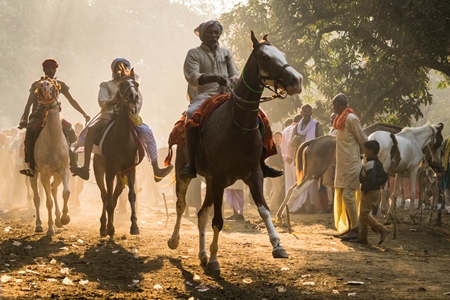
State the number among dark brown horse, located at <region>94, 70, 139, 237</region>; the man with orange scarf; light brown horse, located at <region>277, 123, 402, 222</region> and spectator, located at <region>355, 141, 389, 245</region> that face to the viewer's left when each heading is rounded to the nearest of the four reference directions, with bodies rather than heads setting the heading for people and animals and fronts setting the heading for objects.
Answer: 2

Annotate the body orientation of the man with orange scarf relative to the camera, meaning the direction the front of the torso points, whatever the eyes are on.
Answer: to the viewer's left

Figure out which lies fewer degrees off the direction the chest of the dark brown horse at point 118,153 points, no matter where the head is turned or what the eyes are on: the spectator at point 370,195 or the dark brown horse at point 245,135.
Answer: the dark brown horse

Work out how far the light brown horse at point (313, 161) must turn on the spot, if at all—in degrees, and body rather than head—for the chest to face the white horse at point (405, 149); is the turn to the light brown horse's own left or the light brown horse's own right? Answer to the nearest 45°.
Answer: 0° — it already faces it

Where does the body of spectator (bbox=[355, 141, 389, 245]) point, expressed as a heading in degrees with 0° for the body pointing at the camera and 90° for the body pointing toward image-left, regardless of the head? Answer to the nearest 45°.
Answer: approximately 90°

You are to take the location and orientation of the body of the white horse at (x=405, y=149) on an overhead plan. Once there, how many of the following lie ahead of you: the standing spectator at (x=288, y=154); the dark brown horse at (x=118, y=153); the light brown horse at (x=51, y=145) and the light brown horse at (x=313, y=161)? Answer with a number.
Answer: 0

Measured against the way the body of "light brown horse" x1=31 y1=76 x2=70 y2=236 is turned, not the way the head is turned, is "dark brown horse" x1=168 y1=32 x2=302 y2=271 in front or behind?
in front

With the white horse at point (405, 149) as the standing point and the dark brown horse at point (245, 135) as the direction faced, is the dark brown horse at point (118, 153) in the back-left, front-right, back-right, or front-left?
front-right

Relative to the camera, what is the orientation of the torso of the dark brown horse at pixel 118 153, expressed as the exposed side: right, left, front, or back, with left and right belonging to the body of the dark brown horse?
front

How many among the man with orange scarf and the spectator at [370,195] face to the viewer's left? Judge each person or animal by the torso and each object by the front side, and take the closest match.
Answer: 2

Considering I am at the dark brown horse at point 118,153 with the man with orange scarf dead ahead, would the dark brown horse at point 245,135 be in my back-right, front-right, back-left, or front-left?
front-right

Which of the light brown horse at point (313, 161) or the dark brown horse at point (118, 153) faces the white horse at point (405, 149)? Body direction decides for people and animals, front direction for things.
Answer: the light brown horse

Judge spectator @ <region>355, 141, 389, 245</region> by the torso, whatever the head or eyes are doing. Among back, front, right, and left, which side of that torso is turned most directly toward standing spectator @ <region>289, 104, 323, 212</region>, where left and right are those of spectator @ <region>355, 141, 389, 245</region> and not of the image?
right

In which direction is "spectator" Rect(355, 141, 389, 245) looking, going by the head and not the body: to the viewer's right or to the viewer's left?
to the viewer's left

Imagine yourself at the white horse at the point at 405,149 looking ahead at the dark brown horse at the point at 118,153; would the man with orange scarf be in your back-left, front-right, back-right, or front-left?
front-left

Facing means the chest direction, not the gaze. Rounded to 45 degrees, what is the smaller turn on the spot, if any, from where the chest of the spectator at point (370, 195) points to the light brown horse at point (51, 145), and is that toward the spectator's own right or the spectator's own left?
0° — they already face it

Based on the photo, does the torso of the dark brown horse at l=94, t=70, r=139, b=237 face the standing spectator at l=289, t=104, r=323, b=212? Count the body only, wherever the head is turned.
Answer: no
